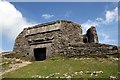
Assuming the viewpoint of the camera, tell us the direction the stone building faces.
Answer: facing the viewer and to the left of the viewer
